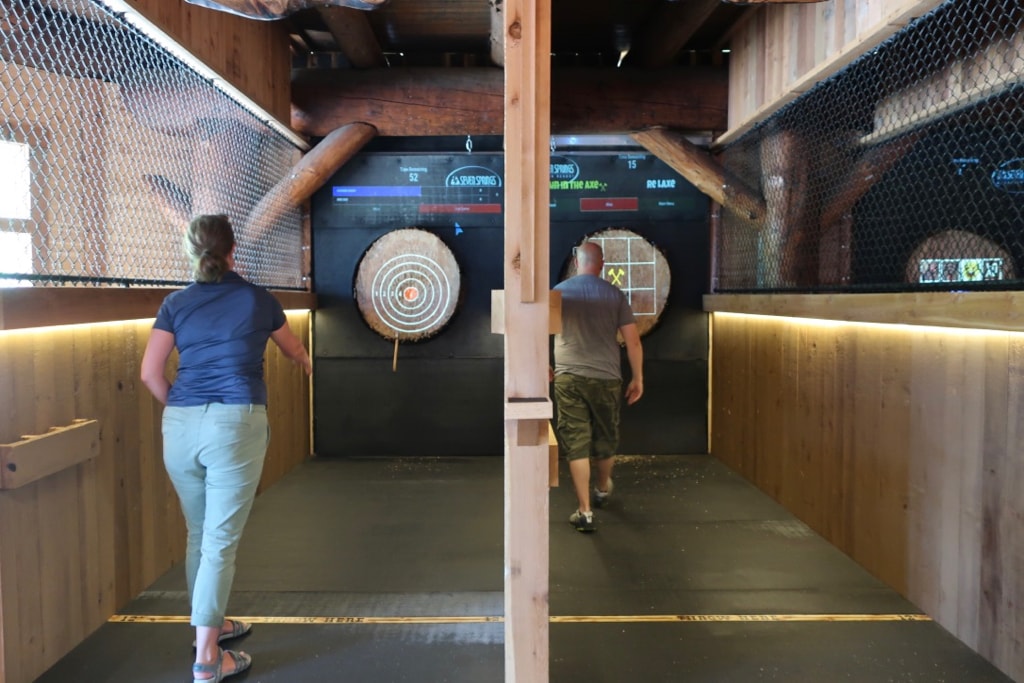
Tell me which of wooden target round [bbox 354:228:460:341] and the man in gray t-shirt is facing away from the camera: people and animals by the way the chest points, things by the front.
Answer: the man in gray t-shirt

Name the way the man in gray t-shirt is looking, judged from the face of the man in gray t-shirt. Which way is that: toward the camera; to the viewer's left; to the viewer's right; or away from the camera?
away from the camera

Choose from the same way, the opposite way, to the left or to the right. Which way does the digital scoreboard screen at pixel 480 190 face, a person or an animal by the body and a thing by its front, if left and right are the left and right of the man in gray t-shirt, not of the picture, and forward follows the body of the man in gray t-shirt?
the opposite way

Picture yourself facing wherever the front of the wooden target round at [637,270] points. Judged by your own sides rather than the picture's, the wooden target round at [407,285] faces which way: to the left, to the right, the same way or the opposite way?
the same way

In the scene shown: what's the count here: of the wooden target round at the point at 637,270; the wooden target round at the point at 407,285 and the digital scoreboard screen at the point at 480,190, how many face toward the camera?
3

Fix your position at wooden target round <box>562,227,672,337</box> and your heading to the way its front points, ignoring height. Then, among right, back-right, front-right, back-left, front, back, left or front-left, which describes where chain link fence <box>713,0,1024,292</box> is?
front-left

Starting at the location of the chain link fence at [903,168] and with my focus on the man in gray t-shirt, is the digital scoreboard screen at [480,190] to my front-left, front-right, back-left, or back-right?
front-right

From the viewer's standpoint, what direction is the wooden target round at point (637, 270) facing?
toward the camera

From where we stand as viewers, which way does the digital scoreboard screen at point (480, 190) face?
facing the viewer

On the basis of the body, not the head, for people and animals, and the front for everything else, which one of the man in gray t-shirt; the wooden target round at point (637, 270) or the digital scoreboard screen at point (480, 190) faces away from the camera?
the man in gray t-shirt

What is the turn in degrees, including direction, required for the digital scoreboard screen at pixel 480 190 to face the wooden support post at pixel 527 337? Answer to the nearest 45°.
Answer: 0° — it already faces it

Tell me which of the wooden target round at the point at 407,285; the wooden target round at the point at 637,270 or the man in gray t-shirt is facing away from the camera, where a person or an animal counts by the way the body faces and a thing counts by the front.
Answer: the man in gray t-shirt

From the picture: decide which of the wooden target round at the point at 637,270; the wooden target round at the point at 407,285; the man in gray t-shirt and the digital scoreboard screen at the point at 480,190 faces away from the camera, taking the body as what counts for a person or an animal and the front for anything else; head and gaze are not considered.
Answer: the man in gray t-shirt

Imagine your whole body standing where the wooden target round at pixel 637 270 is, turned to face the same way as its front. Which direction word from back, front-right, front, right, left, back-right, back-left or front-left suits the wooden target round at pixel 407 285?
right

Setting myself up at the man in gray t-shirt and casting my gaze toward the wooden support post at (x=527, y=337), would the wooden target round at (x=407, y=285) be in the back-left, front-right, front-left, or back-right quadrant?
back-right

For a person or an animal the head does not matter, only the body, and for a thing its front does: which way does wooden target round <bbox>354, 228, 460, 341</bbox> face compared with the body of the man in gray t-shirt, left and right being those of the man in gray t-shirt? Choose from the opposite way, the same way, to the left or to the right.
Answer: the opposite way

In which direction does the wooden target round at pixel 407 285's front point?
toward the camera

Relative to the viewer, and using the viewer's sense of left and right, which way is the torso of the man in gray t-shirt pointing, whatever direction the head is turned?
facing away from the viewer
